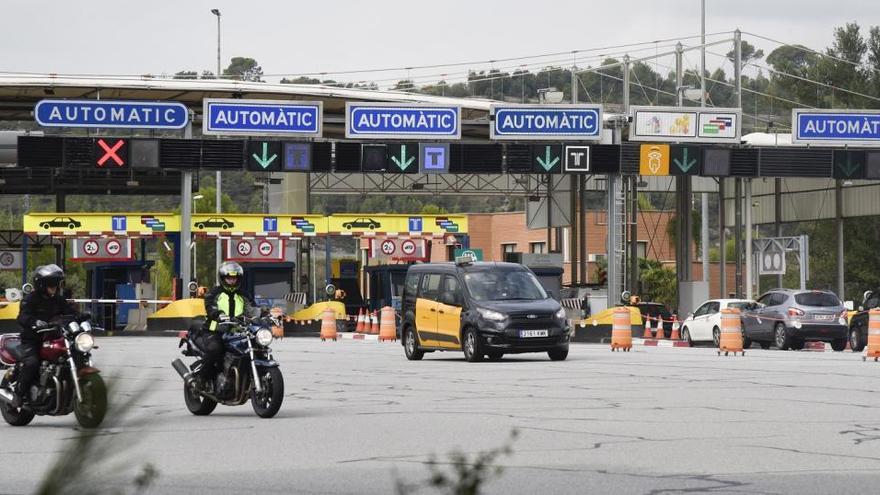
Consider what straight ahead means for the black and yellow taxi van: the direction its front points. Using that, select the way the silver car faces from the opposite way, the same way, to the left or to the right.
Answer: the opposite way

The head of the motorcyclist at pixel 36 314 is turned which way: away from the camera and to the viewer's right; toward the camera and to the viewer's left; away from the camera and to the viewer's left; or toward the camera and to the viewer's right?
toward the camera and to the viewer's right

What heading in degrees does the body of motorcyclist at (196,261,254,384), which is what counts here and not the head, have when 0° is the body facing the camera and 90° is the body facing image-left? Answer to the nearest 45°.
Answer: approximately 315°

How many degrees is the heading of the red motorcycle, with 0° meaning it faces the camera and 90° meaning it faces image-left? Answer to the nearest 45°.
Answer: approximately 315°

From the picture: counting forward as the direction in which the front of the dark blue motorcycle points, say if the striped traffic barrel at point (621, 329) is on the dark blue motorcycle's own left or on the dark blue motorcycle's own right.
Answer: on the dark blue motorcycle's own left

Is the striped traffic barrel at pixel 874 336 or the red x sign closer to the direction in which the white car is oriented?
the red x sign

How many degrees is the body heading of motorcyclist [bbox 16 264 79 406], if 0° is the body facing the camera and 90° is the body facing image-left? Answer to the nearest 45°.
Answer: approximately 315°

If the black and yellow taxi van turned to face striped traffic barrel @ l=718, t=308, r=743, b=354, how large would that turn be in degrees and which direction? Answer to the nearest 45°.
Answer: approximately 90° to its left

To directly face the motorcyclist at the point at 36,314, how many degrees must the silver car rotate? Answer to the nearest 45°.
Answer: approximately 135° to its left
